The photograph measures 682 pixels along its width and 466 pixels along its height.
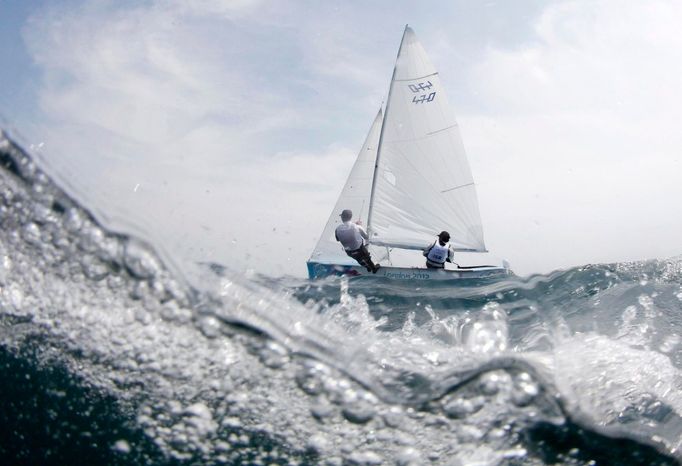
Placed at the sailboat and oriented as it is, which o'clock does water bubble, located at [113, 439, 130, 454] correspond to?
The water bubble is roughly at 9 o'clock from the sailboat.

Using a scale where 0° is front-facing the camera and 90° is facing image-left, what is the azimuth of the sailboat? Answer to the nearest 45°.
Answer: approximately 90°

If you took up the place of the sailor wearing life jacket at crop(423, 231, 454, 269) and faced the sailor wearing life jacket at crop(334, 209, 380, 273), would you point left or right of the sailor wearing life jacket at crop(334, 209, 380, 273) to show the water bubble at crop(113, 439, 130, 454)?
left

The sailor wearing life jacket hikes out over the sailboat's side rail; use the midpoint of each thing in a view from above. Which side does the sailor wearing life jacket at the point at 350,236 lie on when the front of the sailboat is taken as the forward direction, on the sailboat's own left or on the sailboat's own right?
on the sailboat's own left
